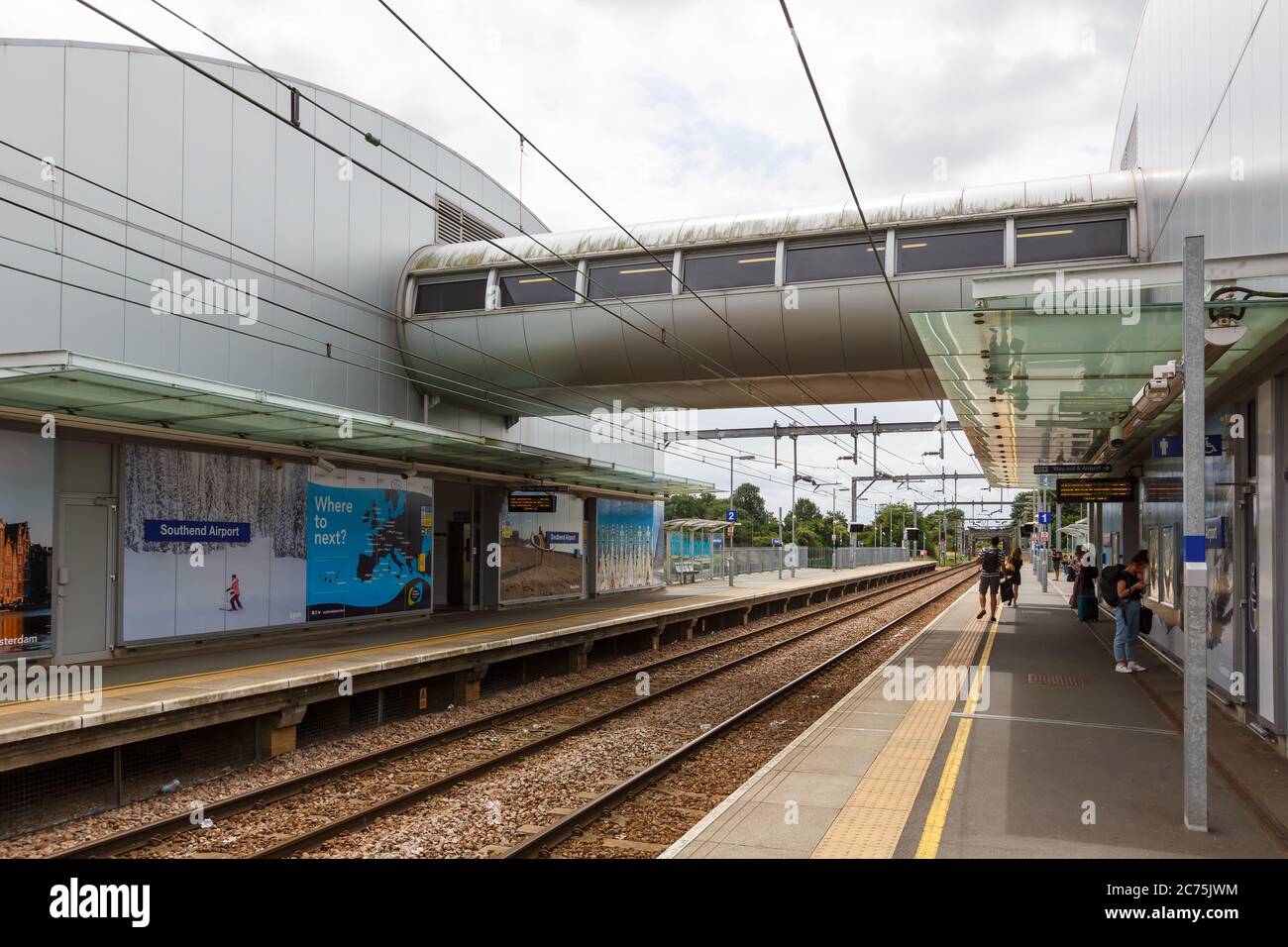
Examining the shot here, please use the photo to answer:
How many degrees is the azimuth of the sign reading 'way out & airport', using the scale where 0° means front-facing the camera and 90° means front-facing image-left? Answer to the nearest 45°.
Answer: approximately 0°

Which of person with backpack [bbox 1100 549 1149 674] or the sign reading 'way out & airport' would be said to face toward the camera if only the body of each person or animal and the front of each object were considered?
the sign reading 'way out & airport'

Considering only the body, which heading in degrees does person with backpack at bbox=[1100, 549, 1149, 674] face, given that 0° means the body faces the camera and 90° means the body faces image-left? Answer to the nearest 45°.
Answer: approximately 270°

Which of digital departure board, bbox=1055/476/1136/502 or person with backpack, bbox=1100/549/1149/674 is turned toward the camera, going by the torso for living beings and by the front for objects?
the digital departure board

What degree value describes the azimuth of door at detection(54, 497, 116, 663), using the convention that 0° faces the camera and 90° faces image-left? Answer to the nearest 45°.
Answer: approximately 315°

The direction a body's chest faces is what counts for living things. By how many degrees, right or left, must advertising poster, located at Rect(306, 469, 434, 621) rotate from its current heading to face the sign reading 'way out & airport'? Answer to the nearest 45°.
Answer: approximately 45° to its left

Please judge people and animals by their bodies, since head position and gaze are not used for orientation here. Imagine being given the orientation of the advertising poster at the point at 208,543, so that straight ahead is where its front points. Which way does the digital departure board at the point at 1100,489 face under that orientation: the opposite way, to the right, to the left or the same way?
to the right

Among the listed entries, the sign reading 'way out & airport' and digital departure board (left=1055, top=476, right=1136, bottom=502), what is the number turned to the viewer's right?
0

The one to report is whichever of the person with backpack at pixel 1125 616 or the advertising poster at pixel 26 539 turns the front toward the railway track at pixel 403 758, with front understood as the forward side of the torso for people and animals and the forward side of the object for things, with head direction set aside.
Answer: the advertising poster

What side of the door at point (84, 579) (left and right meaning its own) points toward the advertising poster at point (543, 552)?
left

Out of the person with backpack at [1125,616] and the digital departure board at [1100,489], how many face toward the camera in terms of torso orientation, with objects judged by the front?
1

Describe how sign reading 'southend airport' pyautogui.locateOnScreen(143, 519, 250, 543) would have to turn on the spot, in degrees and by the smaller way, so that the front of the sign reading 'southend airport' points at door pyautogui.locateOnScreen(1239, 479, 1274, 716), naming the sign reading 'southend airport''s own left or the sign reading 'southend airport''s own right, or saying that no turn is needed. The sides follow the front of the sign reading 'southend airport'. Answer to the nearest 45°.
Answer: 0° — it already faces it

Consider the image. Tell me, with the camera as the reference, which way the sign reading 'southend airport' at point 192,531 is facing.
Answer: facing the viewer and to the right of the viewer

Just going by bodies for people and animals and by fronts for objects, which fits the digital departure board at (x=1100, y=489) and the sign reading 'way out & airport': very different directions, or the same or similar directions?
same or similar directions

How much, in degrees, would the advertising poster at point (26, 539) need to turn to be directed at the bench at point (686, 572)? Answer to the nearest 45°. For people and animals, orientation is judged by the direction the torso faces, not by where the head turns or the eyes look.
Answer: approximately 90° to its left

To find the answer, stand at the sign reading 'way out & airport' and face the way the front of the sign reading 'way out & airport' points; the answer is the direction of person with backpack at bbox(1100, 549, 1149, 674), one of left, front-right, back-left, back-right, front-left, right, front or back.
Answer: front
